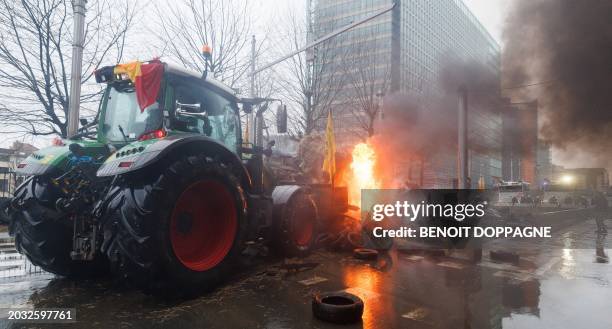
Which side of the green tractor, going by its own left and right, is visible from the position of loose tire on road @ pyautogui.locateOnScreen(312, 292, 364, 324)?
right

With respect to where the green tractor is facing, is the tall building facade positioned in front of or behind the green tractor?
in front

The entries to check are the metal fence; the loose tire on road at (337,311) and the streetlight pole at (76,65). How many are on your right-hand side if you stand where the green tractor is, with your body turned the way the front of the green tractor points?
1

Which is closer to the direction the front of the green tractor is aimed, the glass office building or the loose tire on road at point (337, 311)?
the glass office building

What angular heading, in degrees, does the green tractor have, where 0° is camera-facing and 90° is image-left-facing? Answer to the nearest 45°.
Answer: approximately 225°
